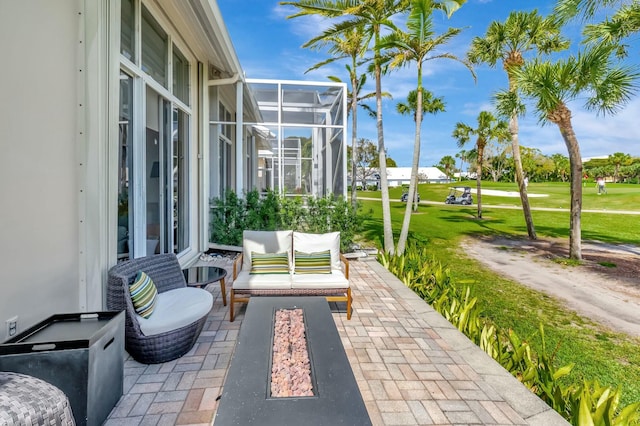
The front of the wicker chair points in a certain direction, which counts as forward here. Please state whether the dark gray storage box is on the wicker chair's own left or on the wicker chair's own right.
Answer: on the wicker chair's own right

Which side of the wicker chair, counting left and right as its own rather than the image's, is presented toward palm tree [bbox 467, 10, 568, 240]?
left

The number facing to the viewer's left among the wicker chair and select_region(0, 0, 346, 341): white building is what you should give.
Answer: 0

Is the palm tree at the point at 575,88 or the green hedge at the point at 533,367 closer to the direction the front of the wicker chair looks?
the green hedge

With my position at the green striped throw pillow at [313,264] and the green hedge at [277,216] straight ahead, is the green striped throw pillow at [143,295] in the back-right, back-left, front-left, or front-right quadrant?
back-left

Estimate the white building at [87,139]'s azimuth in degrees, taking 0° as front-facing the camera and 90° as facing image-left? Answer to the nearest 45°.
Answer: approximately 270°

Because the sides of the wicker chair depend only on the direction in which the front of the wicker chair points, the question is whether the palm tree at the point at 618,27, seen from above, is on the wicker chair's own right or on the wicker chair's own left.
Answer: on the wicker chair's own left

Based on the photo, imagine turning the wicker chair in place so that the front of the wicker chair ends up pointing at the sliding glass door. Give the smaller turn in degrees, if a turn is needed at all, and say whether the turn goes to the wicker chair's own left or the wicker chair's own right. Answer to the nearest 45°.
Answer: approximately 135° to the wicker chair's own left

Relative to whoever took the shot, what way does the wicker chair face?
facing the viewer and to the right of the viewer

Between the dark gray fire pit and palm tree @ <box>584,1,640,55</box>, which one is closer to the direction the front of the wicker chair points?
the dark gray fire pit
